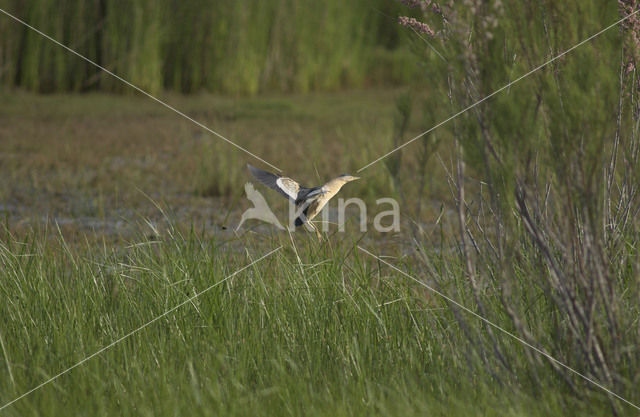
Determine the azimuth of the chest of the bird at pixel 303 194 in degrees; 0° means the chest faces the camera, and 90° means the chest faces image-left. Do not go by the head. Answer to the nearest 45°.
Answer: approximately 270°
